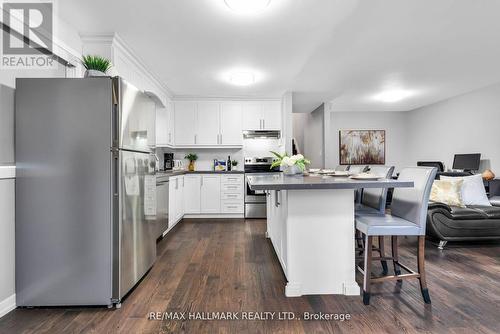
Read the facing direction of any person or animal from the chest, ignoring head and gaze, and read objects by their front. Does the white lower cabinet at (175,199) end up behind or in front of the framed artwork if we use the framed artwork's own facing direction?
in front

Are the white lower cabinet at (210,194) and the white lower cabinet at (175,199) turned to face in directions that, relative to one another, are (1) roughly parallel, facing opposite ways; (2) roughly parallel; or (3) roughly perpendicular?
roughly perpendicular

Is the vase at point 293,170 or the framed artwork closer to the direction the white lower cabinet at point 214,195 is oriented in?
the vase

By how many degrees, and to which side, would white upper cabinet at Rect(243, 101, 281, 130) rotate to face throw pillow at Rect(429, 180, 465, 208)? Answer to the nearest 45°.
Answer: approximately 45° to its left

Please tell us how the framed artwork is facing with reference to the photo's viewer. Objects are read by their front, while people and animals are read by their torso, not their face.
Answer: facing the viewer

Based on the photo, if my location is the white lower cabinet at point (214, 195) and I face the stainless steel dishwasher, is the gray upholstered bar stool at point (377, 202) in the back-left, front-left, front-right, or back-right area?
front-left

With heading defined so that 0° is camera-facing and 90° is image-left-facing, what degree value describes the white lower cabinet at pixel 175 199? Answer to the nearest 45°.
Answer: approximately 270°

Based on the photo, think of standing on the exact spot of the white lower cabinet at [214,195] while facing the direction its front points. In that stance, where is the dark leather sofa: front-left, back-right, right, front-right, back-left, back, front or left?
front-left

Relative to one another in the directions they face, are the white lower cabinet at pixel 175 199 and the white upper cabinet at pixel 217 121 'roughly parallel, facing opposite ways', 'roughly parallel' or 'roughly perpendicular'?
roughly perpendicular

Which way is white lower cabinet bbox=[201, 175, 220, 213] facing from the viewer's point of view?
toward the camera

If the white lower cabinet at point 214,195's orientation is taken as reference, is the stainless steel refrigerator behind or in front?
in front

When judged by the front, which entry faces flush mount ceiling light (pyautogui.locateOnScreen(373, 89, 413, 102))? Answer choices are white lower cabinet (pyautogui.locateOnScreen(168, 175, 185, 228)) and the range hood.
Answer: the white lower cabinet
